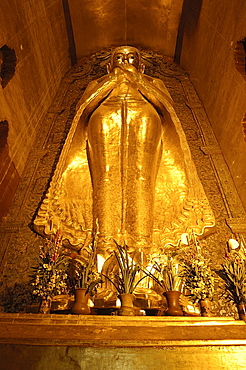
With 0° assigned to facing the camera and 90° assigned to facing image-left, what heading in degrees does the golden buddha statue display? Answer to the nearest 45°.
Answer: approximately 0°
